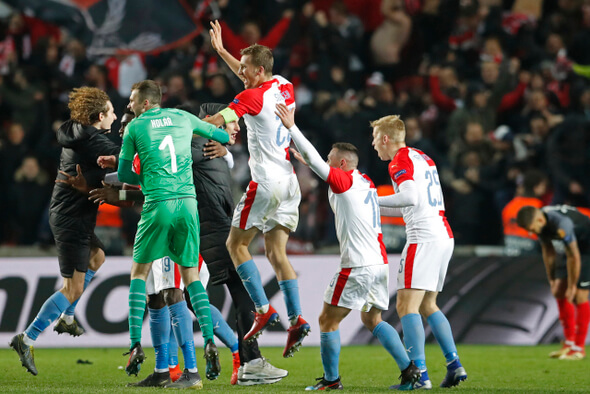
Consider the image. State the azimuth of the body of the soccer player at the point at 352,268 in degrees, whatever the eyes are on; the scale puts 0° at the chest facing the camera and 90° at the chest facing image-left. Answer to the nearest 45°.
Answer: approximately 135°

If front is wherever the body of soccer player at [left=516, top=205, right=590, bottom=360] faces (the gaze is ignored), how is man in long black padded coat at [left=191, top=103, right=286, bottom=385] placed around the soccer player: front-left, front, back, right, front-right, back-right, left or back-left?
front

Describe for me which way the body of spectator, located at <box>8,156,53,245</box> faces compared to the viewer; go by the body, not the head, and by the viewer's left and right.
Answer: facing the viewer

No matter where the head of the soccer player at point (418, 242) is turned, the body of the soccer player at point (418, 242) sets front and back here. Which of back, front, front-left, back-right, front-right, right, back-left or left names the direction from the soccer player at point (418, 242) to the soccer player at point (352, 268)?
left

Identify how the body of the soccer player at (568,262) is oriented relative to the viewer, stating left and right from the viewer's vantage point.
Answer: facing the viewer and to the left of the viewer

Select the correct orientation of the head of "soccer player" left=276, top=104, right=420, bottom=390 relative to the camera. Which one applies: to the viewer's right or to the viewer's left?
to the viewer's left

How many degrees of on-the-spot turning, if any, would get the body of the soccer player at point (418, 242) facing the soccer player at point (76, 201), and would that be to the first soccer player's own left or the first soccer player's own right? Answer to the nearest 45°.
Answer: approximately 45° to the first soccer player's own left

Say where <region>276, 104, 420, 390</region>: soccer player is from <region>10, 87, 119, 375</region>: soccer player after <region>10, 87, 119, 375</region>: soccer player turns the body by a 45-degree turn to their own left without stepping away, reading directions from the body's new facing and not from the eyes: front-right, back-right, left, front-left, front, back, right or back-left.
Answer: right

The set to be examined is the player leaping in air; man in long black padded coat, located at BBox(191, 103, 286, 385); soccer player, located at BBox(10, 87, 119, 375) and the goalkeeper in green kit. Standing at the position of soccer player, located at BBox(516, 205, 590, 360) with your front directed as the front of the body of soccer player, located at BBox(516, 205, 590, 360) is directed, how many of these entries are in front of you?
4

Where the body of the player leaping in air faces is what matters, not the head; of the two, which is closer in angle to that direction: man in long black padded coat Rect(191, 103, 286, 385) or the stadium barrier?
the man in long black padded coat

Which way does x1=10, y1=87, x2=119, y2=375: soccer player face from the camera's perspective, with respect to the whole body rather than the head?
to the viewer's right

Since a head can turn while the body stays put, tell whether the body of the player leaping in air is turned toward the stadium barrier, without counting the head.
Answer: no

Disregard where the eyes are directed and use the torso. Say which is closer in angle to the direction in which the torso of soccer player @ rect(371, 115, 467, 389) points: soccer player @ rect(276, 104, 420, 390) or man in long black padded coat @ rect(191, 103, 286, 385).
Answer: the man in long black padded coat

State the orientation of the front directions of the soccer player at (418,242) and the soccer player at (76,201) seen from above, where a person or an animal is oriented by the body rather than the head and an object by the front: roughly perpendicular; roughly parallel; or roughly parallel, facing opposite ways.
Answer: roughly perpendicular

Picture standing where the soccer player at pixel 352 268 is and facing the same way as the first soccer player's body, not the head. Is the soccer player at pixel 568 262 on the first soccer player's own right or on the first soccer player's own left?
on the first soccer player's own right

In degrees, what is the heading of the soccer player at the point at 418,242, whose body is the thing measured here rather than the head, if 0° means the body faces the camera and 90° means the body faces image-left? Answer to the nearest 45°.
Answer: approximately 135°

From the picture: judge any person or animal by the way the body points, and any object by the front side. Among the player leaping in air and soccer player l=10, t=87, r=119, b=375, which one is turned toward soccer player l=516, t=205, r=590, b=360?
soccer player l=10, t=87, r=119, b=375
